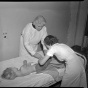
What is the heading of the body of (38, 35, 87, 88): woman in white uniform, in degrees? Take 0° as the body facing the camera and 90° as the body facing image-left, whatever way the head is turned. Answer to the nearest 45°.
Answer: approximately 90°

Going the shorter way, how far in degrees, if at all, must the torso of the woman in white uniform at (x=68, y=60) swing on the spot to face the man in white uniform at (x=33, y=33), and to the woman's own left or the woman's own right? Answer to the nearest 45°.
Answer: approximately 45° to the woman's own right

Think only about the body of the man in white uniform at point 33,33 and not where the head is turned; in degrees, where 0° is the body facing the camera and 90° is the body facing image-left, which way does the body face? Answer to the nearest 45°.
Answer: approximately 315°

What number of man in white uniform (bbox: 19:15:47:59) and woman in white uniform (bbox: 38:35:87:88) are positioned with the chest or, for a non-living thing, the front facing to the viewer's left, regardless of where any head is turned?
1

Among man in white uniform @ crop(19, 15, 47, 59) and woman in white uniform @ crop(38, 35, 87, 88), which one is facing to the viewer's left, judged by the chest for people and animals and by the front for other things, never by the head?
woman in white uniform @ crop(38, 35, 87, 88)

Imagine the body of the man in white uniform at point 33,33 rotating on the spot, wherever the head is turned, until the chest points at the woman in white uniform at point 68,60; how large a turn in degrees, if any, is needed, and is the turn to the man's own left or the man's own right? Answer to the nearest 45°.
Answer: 0° — they already face them
